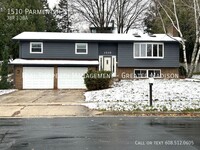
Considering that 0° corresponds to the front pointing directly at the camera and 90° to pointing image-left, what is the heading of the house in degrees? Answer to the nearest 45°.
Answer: approximately 0°

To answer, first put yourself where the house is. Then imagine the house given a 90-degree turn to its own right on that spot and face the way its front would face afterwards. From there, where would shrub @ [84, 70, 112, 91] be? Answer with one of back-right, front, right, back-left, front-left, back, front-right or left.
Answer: left
